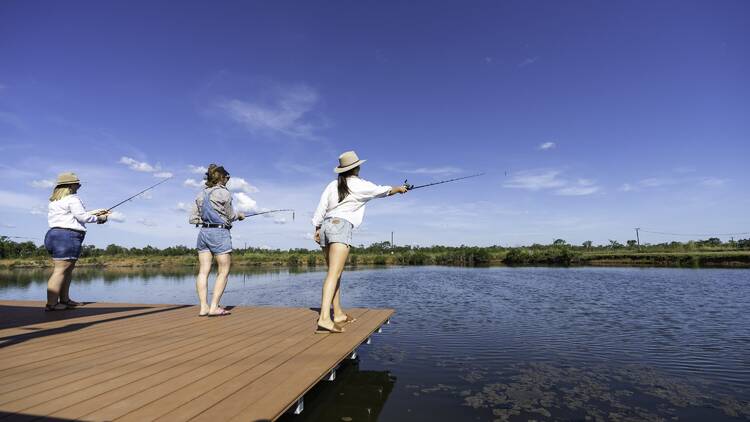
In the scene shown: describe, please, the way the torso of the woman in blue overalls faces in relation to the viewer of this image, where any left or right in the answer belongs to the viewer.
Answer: facing away from the viewer and to the right of the viewer

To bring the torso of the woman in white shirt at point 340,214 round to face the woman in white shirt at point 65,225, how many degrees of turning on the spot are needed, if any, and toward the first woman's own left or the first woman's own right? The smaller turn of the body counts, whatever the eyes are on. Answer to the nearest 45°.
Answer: approximately 135° to the first woman's own left

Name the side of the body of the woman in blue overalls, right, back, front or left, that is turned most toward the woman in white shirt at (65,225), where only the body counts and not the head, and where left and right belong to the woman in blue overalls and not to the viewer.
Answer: left

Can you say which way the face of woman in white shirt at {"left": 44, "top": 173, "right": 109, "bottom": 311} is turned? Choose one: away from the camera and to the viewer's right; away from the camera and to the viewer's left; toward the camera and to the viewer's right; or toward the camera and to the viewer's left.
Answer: away from the camera and to the viewer's right

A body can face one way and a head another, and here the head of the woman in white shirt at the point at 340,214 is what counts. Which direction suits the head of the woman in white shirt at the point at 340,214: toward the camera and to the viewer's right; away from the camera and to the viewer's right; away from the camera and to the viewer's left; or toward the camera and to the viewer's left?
away from the camera and to the viewer's right

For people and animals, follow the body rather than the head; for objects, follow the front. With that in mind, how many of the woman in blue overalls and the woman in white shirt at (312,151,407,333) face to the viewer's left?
0

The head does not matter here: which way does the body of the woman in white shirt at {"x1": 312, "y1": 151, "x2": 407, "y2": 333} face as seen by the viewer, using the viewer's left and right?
facing away from the viewer and to the right of the viewer
